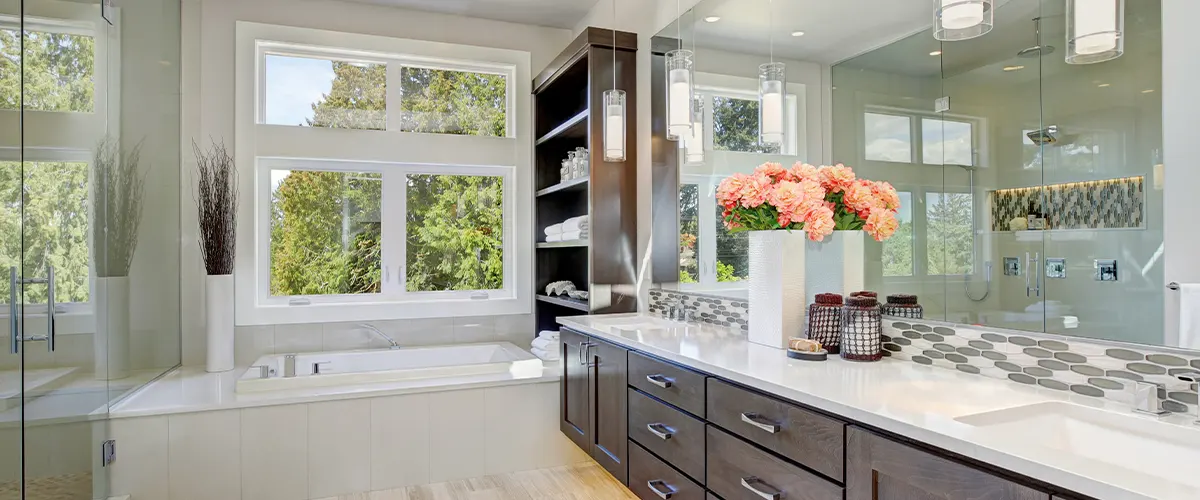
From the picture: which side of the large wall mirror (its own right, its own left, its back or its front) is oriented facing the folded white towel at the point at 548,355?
right

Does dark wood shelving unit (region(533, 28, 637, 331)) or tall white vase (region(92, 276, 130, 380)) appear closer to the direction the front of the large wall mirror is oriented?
the tall white vase

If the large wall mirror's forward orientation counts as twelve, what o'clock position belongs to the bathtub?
The bathtub is roughly at 2 o'clock from the large wall mirror.

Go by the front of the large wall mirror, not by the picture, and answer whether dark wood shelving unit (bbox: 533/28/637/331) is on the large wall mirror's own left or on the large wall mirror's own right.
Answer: on the large wall mirror's own right

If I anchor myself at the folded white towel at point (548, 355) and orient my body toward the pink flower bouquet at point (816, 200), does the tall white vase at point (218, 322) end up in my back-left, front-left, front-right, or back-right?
back-right

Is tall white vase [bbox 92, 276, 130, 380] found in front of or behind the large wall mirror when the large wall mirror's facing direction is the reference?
in front

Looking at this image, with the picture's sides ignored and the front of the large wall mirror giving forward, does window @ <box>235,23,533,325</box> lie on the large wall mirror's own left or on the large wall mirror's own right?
on the large wall mirror's own right

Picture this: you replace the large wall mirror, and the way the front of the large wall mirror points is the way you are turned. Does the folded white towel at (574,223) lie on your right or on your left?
on your right

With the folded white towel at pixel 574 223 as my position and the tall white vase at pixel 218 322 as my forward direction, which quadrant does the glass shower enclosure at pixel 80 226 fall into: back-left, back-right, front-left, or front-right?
front-left
